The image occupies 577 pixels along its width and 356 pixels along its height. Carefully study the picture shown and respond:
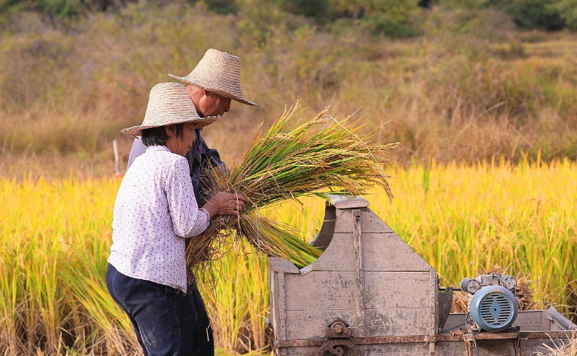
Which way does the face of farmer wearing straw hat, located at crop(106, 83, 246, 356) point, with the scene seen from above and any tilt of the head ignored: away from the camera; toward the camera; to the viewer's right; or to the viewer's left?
to the viewer's right

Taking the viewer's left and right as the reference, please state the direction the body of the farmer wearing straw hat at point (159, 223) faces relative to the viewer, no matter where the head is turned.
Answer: facing away from the viewer and to the right of the viewer

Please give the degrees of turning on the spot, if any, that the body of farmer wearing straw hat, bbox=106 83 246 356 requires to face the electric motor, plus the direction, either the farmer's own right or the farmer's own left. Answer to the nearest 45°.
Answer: approximately 45° to the farmer's own right

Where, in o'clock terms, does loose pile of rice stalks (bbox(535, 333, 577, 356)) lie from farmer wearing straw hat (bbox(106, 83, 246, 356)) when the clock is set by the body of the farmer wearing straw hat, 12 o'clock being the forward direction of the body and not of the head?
The loose pile of rice stalks is roughly at 2 o'clock from the farmer wearing straw hat.
